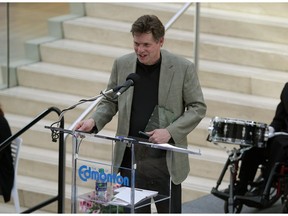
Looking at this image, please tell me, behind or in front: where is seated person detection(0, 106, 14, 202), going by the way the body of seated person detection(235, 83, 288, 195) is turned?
in front

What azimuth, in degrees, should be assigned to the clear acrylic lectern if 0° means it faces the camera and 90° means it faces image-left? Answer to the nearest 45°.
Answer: approximately 45°

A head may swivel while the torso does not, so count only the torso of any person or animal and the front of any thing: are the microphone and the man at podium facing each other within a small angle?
yes

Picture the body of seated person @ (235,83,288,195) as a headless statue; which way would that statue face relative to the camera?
to the viewer's left

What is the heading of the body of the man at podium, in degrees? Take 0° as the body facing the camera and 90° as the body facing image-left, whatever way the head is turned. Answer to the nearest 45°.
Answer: approximately 45°
